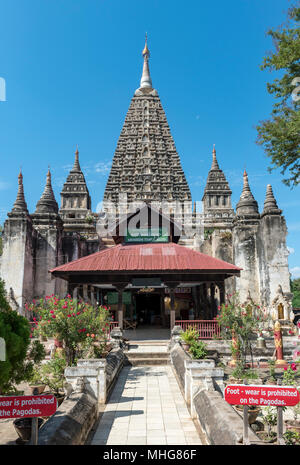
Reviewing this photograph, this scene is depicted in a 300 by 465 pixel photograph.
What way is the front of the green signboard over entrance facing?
toward the camera

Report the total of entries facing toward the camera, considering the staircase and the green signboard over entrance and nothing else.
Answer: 2

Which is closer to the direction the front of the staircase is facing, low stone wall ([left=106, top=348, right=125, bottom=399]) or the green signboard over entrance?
the low stone wall

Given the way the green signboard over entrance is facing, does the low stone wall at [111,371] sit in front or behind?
in front

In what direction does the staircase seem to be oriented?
toward the camera

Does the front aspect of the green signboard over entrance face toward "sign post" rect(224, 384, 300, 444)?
yes

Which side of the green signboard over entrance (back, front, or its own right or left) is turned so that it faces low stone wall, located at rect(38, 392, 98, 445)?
front

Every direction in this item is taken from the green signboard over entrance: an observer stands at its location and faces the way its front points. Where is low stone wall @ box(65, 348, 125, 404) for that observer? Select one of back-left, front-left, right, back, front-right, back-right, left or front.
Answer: front

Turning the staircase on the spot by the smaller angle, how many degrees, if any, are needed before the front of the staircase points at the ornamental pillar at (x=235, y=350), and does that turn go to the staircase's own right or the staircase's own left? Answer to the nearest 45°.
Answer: approximately 90° to the staircase's own left

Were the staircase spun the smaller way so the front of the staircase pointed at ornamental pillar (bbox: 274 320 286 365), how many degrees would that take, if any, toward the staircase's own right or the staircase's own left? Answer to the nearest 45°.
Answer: approximately 90° to the staircase's own left

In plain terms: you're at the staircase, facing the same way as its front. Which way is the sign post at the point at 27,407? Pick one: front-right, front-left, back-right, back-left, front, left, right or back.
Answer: front

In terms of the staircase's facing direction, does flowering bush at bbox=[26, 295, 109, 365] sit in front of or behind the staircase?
in front

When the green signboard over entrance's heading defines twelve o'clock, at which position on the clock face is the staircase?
The staircase is roughly at 12 o'clock from the green signboard over entrance.
